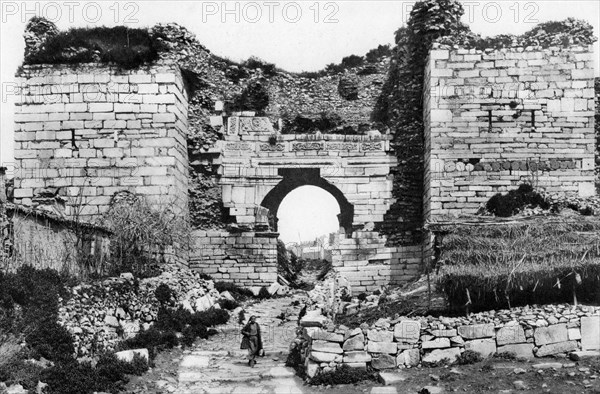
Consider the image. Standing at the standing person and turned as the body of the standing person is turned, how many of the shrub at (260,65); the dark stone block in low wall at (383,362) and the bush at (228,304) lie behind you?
2

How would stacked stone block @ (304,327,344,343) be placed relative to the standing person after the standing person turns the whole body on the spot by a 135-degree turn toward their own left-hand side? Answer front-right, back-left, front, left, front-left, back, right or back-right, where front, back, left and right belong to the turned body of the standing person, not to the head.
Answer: right

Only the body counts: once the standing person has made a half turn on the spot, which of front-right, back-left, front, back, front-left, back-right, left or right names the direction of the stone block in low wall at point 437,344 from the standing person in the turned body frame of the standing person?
back-right

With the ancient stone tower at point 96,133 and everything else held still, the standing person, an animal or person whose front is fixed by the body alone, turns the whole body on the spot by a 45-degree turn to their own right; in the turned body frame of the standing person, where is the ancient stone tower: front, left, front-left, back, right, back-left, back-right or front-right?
right

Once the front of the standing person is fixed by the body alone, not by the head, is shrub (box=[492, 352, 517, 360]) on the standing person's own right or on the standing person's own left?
on the standing person's own left

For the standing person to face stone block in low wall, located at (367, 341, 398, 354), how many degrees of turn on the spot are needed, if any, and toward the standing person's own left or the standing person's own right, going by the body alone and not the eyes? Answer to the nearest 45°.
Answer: approximately 45° to the standing person's own left

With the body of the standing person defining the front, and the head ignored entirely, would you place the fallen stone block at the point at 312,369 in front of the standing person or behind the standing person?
in front

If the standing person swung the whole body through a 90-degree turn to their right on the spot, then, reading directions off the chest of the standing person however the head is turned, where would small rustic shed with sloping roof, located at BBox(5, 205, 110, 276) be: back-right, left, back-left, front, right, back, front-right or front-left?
front

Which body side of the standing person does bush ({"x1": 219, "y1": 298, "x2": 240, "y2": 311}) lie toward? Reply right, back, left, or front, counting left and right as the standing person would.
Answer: back

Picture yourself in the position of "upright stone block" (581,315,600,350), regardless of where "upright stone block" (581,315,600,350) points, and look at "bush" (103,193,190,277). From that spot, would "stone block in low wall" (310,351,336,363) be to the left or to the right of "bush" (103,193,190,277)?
left

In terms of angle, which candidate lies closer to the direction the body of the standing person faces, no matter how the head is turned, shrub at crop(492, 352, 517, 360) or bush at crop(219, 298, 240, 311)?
the shrub

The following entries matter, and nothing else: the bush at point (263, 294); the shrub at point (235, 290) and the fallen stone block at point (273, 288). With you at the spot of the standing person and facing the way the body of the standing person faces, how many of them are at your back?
3

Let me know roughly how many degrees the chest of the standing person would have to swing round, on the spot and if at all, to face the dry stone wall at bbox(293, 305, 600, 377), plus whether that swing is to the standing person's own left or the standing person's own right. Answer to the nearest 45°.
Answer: approximately 45° to the standing person's own left

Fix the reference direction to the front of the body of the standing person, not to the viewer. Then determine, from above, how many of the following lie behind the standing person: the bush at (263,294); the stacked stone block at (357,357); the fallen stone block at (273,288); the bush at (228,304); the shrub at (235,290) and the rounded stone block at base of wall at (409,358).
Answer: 4

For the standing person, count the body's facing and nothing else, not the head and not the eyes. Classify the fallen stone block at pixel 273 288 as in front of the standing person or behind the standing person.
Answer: behind

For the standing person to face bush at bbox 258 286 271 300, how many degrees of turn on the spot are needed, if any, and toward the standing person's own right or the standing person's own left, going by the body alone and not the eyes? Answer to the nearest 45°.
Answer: approximately 180°

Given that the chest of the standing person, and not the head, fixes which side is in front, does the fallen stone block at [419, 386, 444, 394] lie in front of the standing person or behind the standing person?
in front

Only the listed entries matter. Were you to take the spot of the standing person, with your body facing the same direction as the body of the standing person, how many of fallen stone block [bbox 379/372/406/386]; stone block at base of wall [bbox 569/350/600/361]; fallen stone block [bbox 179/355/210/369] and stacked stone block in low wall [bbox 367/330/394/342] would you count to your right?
1

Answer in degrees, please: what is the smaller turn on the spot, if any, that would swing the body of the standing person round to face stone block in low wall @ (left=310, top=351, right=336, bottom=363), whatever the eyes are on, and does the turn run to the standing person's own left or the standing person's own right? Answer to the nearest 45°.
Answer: approximately 45° to the standing person's own left

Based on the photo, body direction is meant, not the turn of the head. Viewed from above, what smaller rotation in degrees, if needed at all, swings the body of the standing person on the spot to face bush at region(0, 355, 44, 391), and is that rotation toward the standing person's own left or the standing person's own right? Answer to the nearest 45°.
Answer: approximately 45° to the standing person's own right

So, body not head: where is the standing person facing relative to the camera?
toward the camera
